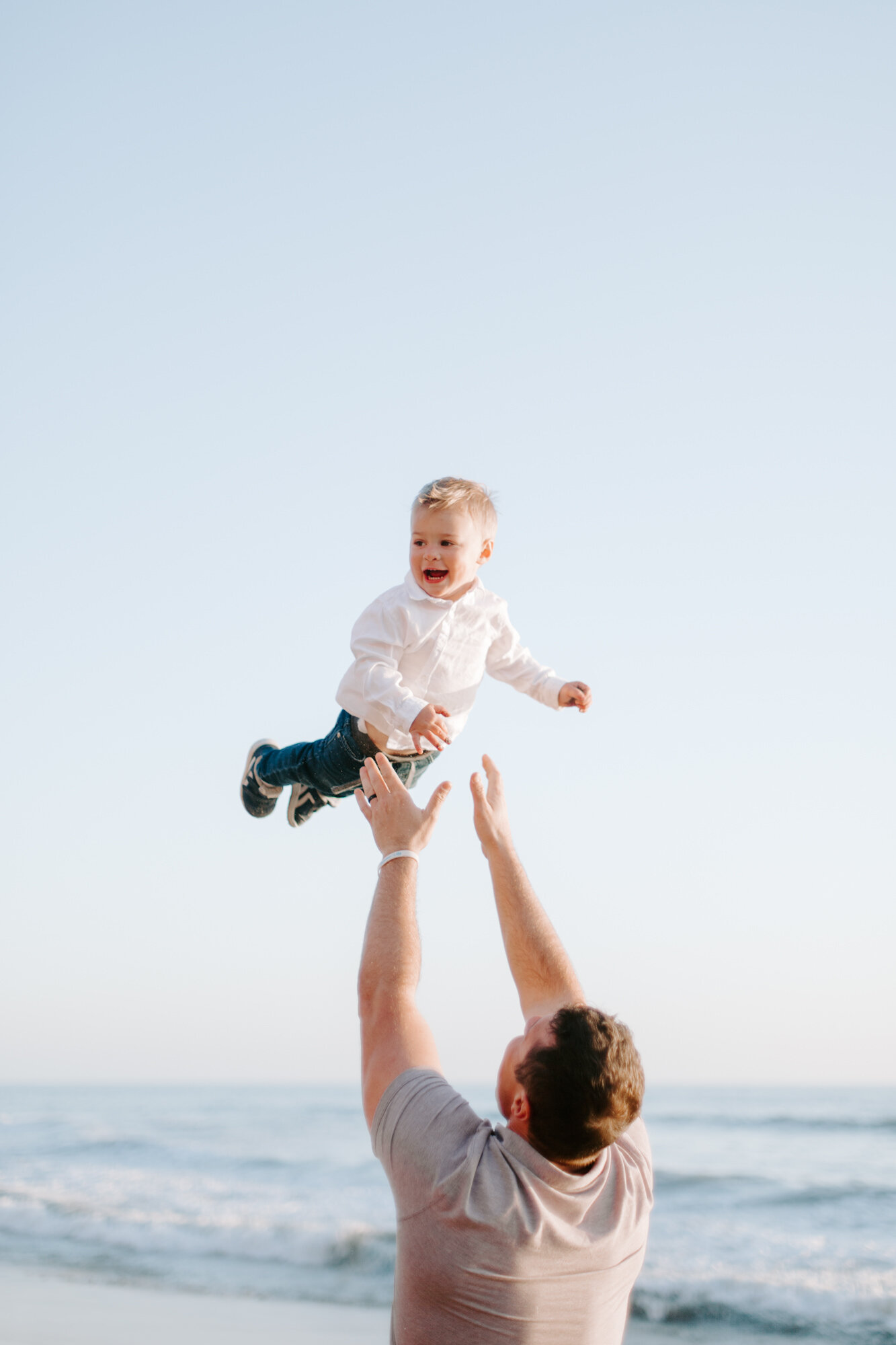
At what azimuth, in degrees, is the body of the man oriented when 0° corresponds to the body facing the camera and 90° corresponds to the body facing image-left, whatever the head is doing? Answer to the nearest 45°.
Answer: approximately 135°

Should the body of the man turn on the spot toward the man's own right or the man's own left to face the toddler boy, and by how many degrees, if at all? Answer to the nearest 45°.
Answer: approximately 45° to the man's own right

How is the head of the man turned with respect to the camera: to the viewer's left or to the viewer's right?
to the viewer's left
